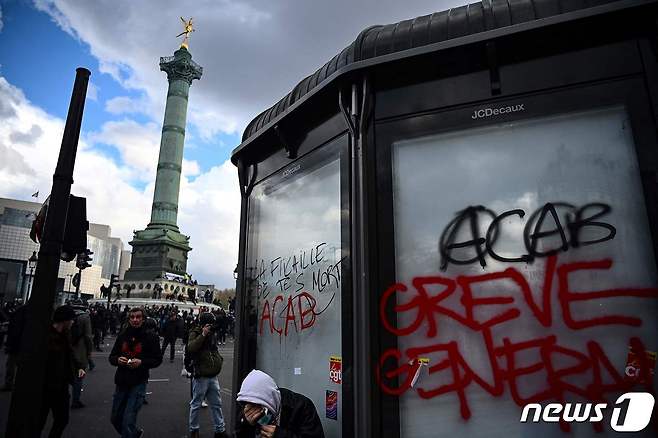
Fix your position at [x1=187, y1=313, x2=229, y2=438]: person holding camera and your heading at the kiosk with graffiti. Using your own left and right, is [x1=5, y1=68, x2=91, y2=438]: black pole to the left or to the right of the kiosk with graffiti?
right

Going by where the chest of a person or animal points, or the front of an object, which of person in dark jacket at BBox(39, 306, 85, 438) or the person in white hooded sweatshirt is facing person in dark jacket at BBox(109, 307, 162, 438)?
person in dark jacket at BBox(39, 306, 85, 438)

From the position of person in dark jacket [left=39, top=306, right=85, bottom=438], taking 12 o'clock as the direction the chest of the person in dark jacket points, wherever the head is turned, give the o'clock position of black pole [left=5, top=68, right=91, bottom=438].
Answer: The black pole is roughly at 3 o'clock from the person in dark jacket.

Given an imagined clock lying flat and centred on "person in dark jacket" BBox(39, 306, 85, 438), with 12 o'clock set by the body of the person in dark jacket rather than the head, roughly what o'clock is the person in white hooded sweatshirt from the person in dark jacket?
The person in white hooded sweatshirt is roughly at 2 o'clock from the person in dark jacket.

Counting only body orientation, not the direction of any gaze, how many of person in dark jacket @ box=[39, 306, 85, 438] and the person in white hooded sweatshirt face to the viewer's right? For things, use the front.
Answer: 1

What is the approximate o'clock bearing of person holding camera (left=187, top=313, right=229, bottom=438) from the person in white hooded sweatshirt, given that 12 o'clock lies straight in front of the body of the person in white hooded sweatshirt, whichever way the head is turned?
The person holding camera is roughly at 4 o'clock from the person in white hooded sweatshirt.

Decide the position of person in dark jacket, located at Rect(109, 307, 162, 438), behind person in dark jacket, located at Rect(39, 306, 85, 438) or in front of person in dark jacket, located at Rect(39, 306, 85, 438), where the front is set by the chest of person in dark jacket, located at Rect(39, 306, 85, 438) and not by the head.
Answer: in front

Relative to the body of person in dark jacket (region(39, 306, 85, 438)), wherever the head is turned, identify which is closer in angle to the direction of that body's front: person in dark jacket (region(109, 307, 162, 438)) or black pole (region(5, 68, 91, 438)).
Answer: the person in dark jacket

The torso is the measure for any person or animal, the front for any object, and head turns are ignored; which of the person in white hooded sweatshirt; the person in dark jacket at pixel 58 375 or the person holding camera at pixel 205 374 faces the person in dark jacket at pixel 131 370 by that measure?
the person in dark jacket at pixel 58 375

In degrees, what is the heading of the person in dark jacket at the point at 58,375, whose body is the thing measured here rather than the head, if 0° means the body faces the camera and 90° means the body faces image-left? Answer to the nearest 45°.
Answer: approximately 270°
